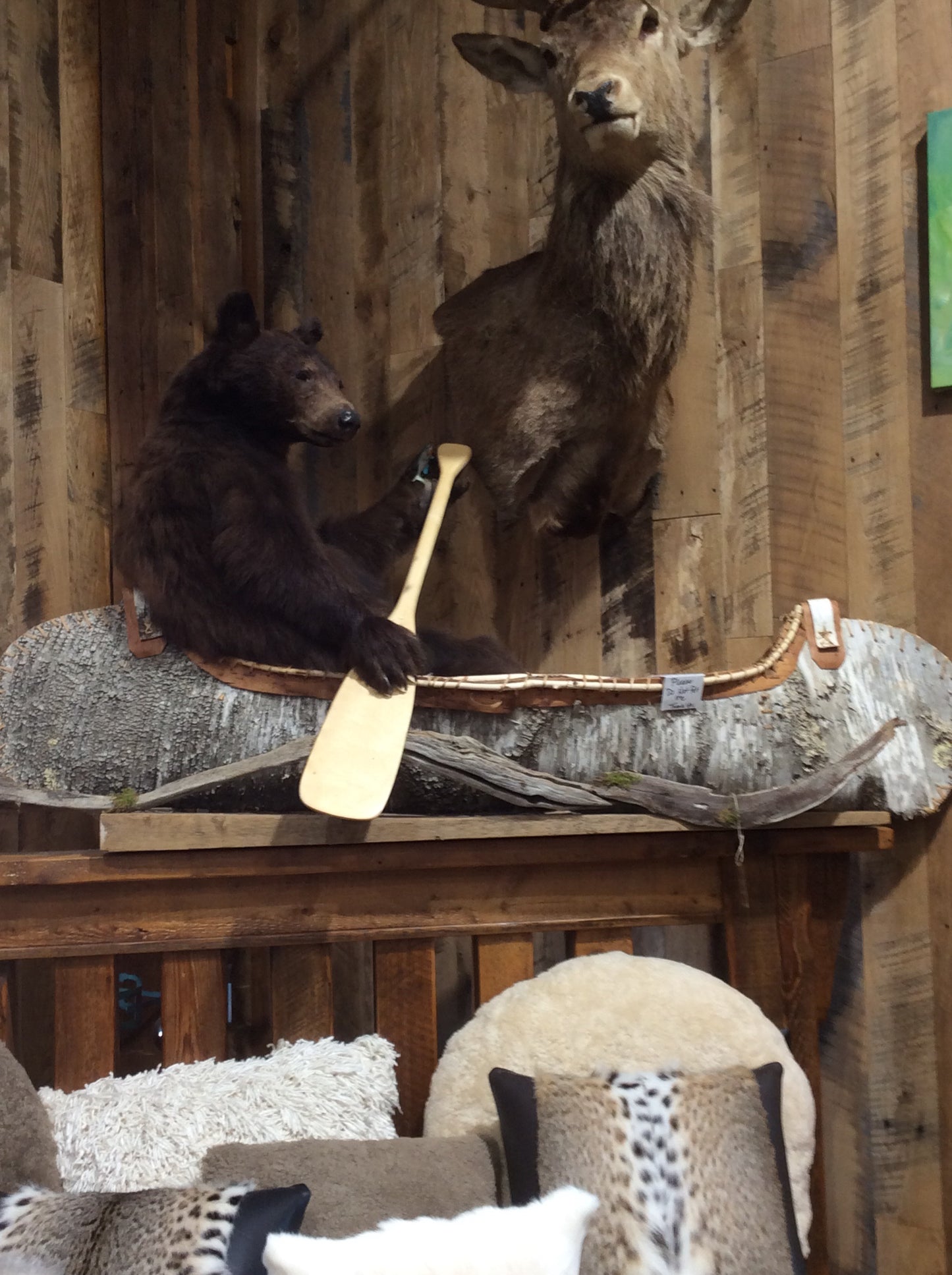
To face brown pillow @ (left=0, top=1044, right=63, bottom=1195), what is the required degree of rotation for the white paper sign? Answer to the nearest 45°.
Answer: approximately 45° to its right

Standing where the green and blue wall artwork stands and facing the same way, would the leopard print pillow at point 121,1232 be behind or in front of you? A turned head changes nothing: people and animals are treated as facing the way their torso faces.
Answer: in front

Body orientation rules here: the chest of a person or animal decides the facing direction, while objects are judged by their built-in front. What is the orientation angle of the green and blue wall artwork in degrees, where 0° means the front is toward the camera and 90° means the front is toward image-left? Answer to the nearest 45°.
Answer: approximately 0°

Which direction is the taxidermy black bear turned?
to the viewer's right

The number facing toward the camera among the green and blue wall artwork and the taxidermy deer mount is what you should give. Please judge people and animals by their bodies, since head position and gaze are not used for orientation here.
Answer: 2

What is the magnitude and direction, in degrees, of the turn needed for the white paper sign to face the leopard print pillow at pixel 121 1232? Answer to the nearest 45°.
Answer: approximately 45° to its right
